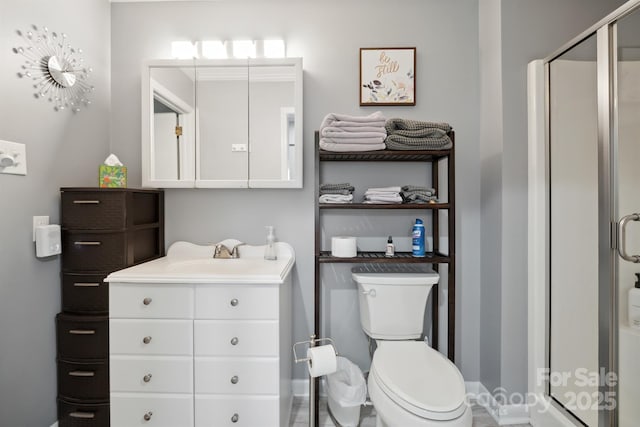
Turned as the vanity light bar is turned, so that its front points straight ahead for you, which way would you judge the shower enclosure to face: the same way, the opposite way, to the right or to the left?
to the right

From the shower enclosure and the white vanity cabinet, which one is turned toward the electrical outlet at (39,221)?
the shower enclosure

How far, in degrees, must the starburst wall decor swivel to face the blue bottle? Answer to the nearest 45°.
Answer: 0° — it already faces it

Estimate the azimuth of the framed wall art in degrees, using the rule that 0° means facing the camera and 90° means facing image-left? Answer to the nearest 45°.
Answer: approximately 0°

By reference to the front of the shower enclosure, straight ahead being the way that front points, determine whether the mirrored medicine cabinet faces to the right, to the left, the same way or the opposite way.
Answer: to the left

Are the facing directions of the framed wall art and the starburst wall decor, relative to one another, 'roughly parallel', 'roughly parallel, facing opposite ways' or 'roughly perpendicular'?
roughly perpendicular

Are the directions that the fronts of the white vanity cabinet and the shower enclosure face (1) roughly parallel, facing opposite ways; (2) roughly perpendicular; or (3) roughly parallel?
roughly perpendicular

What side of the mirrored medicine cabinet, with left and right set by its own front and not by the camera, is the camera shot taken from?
front

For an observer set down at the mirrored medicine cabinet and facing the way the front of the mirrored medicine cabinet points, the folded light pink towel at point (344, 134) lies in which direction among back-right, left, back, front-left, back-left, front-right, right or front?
front-left

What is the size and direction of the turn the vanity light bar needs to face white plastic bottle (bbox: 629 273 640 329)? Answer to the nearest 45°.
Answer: approximately 45° to its left

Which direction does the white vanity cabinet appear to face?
toward the camera

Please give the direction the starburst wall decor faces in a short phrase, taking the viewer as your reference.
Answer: facing the viewer and to the right of the viewer

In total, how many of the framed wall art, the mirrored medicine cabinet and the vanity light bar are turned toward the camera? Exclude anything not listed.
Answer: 3

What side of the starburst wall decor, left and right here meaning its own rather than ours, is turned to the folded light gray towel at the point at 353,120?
front

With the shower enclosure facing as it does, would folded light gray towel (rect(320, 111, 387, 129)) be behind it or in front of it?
in front
